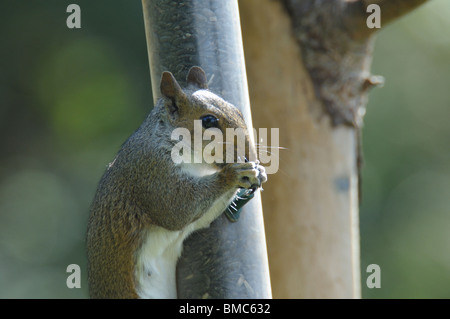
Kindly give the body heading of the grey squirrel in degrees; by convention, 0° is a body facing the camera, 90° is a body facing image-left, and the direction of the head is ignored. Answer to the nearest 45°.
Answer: approximately 270°
